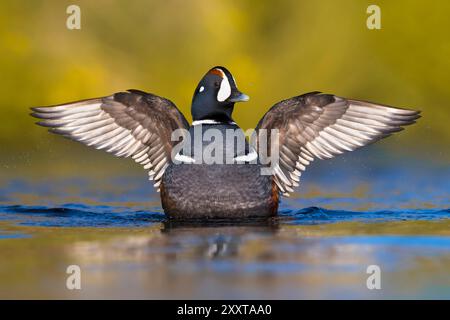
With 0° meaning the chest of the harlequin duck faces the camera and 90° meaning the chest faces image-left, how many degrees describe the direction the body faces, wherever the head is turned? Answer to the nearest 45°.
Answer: approximately 0°
